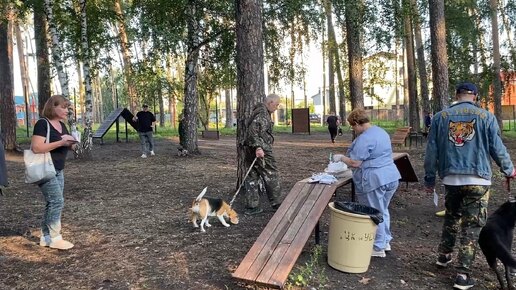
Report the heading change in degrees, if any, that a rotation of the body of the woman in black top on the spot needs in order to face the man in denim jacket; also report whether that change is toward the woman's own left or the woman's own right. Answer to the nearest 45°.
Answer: approximately 45° to the woman's own right

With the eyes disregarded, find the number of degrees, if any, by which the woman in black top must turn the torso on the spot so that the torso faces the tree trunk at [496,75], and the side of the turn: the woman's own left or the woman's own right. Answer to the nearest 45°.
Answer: approximately 45° to the woman's own left

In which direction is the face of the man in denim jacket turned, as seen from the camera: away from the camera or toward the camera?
away from the camera

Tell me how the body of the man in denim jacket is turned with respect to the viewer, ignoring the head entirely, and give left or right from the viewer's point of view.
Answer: facing away from the viewer

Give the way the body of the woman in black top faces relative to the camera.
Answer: to the viewer's right

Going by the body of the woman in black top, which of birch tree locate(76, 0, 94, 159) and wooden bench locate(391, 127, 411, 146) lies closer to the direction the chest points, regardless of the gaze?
the wooden bench
